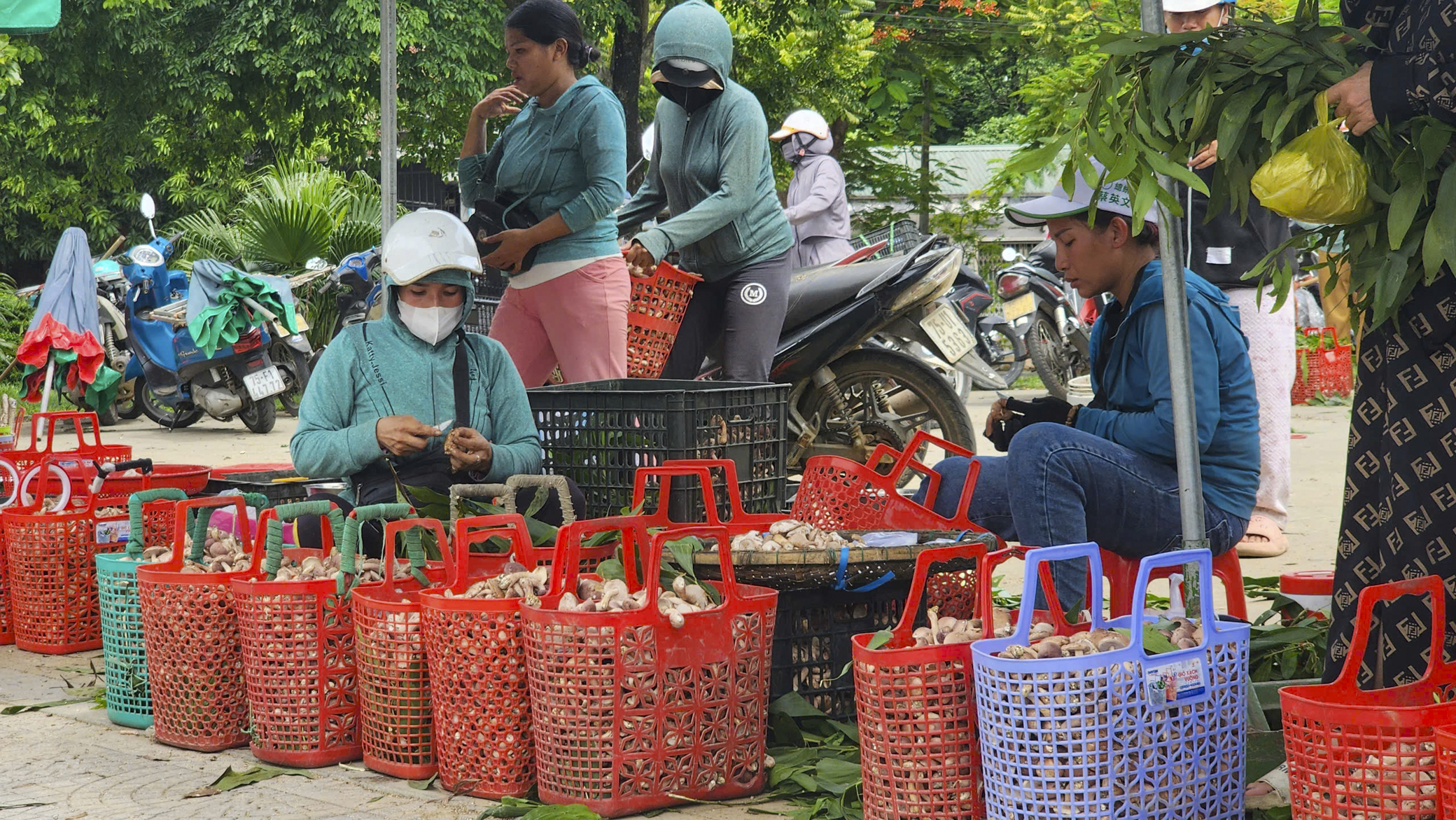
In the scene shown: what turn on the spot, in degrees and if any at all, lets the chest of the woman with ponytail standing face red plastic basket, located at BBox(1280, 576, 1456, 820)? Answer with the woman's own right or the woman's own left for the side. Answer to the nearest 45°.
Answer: approximately 45° to the woman's own left

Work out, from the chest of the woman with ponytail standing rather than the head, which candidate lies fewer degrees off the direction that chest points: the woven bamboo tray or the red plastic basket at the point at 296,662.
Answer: the red plastic basket

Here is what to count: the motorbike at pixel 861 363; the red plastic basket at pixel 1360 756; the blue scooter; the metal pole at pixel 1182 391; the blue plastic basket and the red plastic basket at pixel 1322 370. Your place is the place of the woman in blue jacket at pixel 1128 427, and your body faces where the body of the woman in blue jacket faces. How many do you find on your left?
3

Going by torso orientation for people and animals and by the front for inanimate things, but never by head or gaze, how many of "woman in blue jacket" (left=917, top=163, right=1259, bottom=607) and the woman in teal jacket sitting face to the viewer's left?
1

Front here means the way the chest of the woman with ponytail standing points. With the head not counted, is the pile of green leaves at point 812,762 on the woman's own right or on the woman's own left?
on the woman's own left

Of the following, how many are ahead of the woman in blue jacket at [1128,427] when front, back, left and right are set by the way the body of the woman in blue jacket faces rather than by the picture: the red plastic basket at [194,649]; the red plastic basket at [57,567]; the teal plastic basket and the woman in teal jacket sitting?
4

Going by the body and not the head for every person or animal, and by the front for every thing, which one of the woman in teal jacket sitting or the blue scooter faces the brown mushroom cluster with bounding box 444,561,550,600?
the woman in teal jacket sitting

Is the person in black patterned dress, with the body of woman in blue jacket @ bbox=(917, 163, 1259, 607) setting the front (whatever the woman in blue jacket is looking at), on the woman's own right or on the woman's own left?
on the woman's own left

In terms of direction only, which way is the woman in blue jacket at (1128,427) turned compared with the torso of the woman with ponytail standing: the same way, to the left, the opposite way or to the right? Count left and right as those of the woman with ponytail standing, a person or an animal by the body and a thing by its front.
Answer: to the right

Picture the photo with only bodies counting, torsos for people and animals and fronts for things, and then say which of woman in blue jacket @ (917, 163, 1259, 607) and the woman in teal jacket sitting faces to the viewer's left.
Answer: the woman in blue jacket

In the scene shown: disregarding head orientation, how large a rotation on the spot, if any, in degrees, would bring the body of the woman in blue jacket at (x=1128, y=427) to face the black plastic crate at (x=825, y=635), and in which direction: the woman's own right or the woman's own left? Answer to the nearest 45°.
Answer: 0° — they already face it

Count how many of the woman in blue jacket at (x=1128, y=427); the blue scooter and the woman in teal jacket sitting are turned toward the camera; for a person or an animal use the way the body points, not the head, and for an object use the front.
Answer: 1

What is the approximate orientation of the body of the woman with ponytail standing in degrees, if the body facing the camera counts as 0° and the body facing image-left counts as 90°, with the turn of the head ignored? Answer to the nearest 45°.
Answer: approximately 45°

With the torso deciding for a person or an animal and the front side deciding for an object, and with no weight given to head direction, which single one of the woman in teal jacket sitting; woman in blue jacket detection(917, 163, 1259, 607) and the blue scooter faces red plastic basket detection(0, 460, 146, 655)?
the woman in blue jacket

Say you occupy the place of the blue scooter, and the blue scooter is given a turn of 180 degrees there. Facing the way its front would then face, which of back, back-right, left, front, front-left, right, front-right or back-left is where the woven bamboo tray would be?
front-right

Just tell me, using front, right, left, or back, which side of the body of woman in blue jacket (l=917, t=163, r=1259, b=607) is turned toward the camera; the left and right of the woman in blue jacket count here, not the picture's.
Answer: left

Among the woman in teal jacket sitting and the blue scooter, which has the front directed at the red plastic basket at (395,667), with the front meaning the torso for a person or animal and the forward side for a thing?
the woman in teal jacket sitting

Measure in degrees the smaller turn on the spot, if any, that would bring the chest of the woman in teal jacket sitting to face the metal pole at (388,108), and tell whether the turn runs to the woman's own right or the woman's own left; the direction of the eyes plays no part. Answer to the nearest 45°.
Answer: approximately 180°

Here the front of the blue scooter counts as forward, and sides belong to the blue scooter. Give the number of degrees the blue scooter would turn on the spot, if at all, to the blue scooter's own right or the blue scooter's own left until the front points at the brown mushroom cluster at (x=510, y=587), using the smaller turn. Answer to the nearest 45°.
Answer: approximately 135° to the blue scooter's own left
